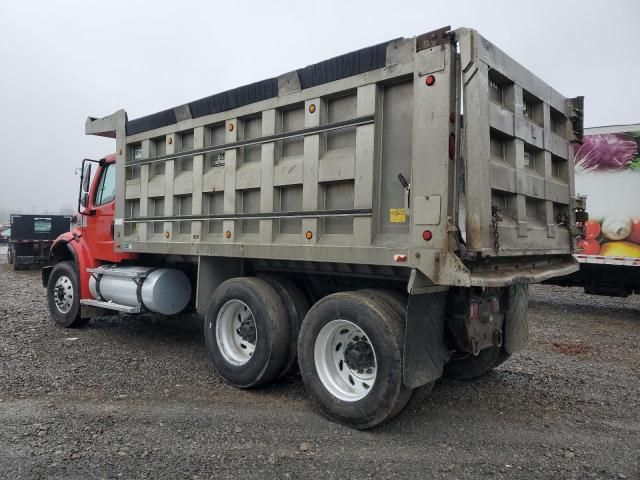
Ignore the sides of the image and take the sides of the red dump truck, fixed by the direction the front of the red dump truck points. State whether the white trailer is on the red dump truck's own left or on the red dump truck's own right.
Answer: on the red dump truck's own right

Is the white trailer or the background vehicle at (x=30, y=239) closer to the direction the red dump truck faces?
the background vehicle

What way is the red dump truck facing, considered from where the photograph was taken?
facing away from the viewer and to the left of the viewer

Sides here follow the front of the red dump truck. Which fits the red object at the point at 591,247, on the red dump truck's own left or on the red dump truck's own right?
on the red dump truck's own right

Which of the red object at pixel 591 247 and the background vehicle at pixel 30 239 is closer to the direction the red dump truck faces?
the background vehicle

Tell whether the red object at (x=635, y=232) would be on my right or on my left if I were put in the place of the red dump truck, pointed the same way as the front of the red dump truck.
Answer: on my right

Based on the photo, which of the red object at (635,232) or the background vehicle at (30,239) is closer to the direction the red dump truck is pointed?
the background vehicle

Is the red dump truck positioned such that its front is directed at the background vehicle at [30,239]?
yes
